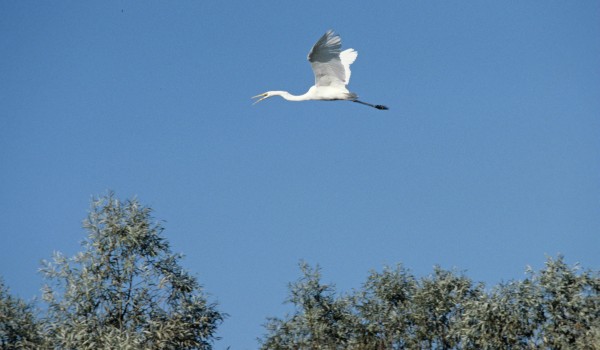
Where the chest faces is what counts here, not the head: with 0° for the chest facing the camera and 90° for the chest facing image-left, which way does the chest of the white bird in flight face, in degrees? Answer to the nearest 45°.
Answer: approximately 90°

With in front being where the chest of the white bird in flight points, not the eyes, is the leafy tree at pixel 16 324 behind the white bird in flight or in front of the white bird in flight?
in front

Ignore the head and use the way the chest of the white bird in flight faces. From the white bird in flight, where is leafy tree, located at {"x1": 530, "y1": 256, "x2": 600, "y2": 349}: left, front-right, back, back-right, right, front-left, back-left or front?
back-right
